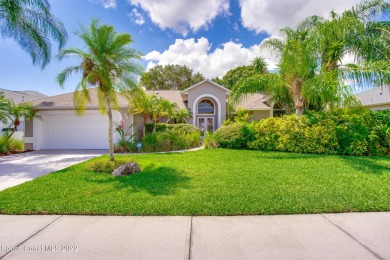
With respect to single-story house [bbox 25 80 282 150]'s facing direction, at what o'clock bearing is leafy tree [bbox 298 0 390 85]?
The leafy tree is roughly at 10 o'clock from the single-story house.

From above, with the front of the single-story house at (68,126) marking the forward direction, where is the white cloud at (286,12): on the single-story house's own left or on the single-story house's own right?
on the single-story house's own left

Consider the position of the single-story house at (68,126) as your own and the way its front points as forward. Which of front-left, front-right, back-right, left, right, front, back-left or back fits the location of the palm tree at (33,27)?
front

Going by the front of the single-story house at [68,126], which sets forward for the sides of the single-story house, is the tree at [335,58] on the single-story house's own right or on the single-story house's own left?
on the single-story house's own left

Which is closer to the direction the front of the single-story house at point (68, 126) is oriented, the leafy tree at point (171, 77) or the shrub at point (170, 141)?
the shrub

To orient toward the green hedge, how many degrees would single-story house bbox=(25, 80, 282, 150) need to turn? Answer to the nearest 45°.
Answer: approximately 45° to its left

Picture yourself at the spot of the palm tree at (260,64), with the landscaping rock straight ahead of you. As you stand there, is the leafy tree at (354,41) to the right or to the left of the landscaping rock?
left

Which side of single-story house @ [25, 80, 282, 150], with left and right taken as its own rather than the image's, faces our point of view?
front

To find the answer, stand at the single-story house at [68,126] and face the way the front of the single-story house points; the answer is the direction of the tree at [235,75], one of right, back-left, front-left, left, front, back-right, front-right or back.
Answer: back-left

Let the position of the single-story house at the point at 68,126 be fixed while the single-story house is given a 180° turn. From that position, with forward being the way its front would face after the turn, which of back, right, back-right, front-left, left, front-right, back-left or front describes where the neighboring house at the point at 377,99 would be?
right

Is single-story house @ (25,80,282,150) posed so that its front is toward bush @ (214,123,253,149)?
no

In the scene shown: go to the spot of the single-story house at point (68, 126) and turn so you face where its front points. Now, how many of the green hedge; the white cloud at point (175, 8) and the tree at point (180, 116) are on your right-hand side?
0

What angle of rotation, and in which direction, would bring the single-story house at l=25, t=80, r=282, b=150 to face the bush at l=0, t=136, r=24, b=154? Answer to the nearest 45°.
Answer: approximately 90° to its right

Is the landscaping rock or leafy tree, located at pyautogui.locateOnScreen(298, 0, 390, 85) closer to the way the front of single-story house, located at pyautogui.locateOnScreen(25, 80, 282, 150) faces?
the landscaping rock
